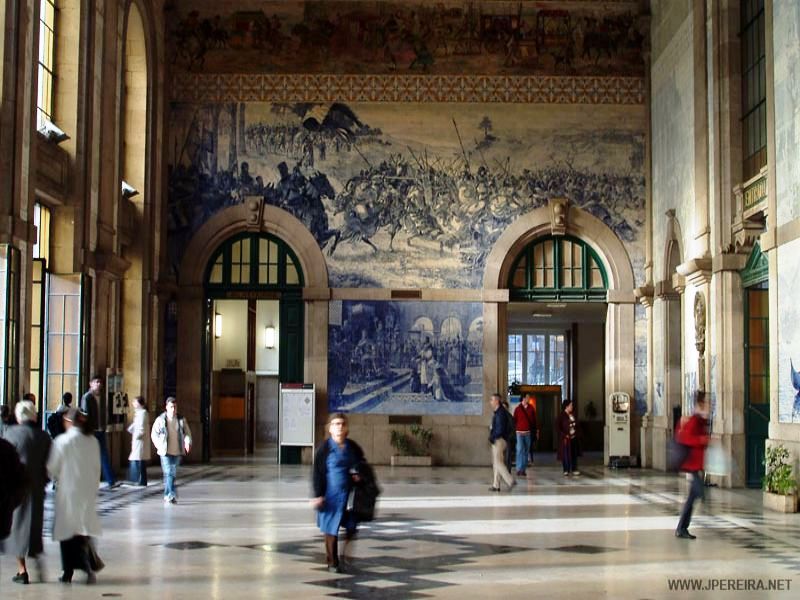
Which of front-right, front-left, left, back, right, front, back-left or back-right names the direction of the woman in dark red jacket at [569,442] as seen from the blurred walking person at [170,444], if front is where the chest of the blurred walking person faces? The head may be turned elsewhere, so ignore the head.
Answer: back-left

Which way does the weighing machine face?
toward the camera

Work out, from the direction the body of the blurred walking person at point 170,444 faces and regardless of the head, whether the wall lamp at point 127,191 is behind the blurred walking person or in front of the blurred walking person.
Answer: behind

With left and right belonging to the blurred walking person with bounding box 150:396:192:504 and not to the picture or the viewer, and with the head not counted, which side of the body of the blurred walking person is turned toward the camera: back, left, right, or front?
front

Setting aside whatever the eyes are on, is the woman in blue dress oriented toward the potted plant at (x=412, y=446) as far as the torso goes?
no

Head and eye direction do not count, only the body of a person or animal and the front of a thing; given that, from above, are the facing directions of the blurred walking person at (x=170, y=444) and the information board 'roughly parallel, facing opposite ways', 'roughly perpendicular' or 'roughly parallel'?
roughly parallel

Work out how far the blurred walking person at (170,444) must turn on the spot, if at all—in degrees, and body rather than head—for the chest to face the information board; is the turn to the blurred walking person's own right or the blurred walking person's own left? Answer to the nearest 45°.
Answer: approximately 180°

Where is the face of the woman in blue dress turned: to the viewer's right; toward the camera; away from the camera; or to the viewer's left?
toward the camera

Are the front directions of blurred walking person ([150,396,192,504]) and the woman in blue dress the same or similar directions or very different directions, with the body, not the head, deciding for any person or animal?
same or similar directions

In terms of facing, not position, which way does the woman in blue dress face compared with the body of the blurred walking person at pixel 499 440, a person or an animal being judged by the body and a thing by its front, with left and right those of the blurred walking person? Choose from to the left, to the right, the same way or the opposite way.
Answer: to the left

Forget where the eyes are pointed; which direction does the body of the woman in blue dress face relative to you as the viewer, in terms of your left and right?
facing the viewer

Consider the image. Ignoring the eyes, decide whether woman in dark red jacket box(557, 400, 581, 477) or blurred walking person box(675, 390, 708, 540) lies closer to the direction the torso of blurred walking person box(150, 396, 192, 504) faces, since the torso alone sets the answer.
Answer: the blurred walking person

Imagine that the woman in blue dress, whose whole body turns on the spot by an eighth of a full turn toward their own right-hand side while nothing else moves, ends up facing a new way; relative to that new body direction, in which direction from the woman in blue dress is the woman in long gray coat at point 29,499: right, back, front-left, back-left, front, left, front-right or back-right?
front-right
